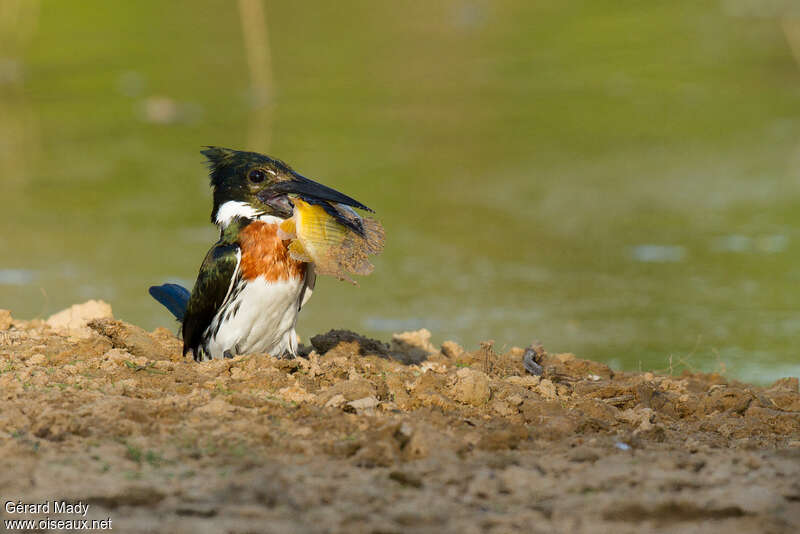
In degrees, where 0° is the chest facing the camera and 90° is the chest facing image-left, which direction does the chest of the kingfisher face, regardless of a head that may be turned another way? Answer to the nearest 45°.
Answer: approximately 315°
